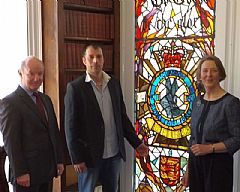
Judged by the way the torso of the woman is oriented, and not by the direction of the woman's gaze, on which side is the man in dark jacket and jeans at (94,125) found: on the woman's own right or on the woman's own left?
on the woman's own right

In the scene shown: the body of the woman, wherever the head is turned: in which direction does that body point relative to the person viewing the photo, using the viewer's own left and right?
facing the viewer and to the left of the viewer

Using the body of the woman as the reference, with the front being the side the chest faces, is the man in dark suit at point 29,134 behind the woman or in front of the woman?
in front

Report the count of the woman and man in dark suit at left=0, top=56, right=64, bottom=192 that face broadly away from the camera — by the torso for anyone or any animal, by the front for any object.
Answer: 0

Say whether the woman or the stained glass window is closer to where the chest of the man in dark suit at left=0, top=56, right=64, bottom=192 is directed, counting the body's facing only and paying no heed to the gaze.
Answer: the woman

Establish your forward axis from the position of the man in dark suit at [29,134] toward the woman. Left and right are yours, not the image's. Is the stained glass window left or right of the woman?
left

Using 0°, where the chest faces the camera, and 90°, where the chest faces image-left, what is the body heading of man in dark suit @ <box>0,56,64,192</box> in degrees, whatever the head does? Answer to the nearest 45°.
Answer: approximately 315°

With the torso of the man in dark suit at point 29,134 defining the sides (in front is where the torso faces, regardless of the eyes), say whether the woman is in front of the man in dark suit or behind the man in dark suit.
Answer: in front

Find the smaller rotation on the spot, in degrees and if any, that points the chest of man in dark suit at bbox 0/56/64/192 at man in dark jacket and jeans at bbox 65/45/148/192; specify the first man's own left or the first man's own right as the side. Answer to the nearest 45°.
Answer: approximately 90° to the first man's own left

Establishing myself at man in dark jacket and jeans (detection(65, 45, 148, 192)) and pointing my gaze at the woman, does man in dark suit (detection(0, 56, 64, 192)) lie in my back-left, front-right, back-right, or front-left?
back-right

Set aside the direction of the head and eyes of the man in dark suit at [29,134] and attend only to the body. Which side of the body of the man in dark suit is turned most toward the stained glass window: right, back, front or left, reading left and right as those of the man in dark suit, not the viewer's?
left
